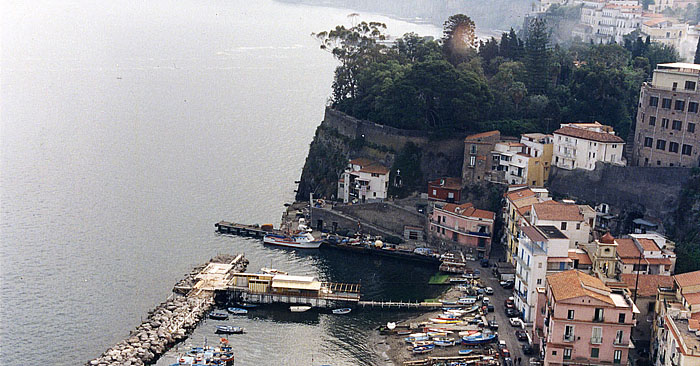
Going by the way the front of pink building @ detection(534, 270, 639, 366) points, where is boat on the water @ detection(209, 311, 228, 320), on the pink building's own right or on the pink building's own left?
on the pink building's own right

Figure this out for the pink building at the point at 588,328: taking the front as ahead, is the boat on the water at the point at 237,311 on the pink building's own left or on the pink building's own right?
on the pink building's own right

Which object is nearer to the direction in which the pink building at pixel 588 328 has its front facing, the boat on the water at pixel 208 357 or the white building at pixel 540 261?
the boat on the water

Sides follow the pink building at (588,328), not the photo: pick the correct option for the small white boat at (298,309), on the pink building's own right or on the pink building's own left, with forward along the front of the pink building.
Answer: on the pink building's own right
